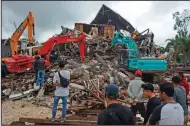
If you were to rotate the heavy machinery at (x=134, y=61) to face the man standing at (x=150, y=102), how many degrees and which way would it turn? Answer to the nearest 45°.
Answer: approximately 90° to its left

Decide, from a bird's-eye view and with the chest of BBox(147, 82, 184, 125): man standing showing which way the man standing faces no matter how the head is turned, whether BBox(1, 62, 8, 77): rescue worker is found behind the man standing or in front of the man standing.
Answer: in front

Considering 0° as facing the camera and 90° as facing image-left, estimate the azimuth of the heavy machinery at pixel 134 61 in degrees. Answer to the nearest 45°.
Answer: approximately 90°

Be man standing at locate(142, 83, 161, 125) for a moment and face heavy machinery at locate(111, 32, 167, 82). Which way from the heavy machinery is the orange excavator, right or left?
left

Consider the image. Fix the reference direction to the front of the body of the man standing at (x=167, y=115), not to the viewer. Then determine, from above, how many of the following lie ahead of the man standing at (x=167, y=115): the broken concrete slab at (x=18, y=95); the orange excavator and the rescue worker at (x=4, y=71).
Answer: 3

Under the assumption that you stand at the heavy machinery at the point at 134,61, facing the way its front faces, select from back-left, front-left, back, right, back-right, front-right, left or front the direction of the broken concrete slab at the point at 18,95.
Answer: front-left

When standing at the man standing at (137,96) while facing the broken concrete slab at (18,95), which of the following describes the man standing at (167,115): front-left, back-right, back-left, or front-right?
back-left

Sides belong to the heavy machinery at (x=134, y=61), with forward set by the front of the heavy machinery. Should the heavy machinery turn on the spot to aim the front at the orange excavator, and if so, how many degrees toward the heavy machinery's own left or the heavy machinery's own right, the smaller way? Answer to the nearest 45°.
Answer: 0° — it already faces it

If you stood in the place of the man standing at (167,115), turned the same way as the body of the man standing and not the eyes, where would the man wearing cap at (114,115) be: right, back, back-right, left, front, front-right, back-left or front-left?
left

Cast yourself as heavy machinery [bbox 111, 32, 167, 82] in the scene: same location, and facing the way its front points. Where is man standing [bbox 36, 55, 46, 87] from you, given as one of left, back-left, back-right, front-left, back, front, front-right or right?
front-left

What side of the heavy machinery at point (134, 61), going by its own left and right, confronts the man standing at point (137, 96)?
left

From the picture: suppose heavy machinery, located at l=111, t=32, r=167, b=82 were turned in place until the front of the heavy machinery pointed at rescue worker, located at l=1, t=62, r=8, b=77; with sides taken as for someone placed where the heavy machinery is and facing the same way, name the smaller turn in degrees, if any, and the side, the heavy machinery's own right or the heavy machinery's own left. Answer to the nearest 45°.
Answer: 0° — it already faces them

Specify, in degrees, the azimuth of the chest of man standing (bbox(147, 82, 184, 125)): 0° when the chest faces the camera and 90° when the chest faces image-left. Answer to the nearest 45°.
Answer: approximately 135°
